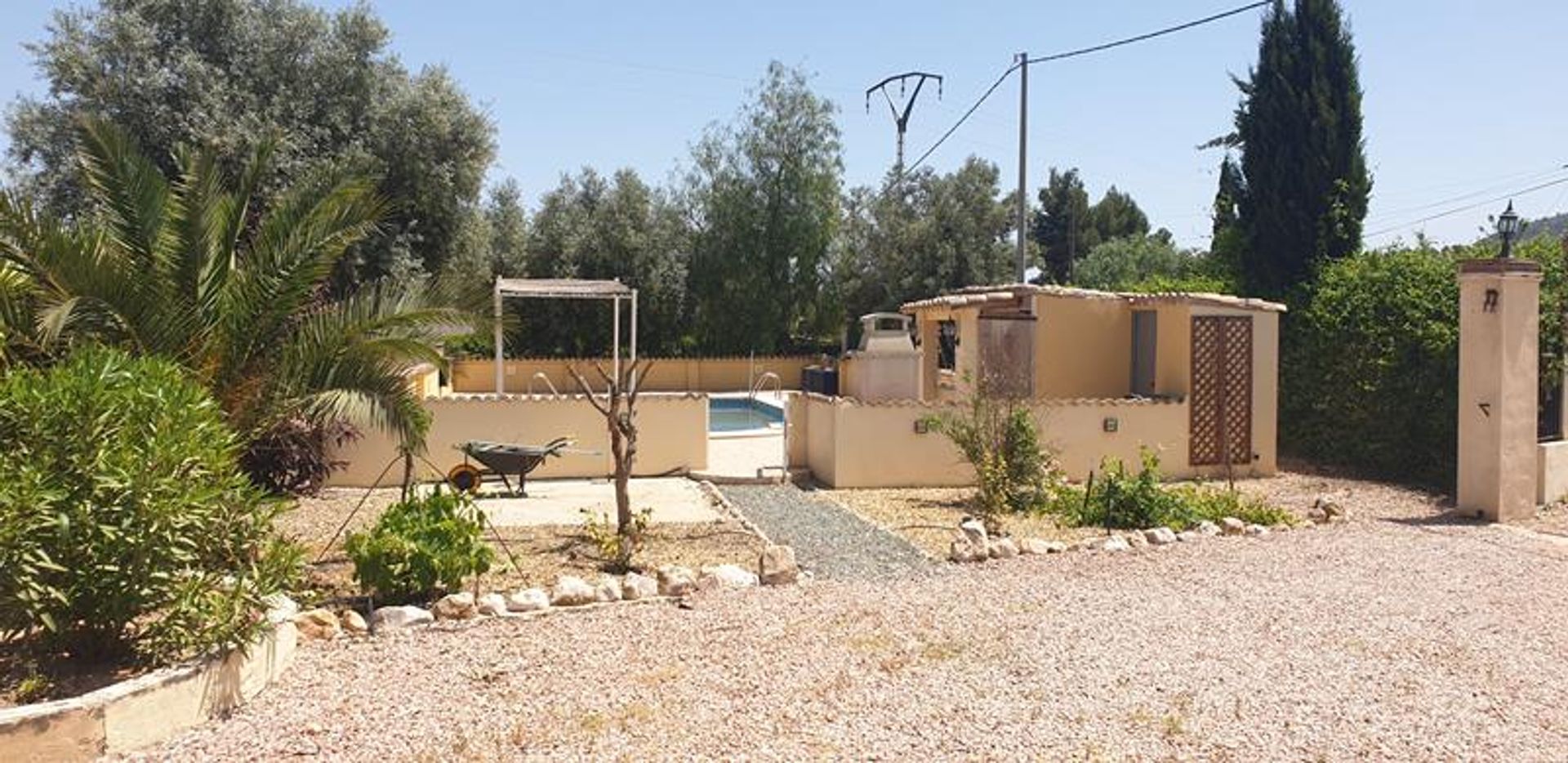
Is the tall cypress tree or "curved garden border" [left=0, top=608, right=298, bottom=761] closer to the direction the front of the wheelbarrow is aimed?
the curved garden border

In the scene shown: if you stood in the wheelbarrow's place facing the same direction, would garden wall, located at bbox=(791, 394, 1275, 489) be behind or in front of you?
behind

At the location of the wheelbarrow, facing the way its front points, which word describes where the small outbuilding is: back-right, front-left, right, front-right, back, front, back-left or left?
back

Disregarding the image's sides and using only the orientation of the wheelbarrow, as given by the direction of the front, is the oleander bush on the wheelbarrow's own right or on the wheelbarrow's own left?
on the wheelbarrow's own left

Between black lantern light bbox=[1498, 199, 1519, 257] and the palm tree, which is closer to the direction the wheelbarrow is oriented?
the palm tree

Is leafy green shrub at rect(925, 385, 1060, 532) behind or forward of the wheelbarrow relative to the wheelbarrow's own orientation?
behind

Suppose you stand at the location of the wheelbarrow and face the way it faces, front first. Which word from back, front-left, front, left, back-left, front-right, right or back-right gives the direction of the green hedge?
back

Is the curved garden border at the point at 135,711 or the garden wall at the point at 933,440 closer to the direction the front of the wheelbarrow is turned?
the curved garden border

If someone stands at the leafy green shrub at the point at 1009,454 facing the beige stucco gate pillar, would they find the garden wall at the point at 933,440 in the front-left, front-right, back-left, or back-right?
back-left

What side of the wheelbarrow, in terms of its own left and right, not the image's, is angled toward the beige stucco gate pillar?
back

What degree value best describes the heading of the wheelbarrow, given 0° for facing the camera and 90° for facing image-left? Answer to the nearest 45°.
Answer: approximately 90°
